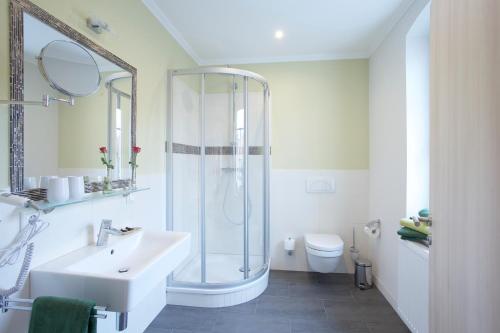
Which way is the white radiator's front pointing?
to the viewer's left

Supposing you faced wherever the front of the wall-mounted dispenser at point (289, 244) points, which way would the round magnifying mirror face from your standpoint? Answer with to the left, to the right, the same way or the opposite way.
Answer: to the left

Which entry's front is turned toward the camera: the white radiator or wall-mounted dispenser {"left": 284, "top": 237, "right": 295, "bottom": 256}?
the wall-mounted dispenser

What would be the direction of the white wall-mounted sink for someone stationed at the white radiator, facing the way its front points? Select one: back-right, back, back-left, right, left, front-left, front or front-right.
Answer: front-left

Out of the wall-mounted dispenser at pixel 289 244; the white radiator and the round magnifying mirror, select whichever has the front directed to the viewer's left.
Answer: the white radiator

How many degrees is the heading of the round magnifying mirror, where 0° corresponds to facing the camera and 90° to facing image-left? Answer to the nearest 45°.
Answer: approximately 315°

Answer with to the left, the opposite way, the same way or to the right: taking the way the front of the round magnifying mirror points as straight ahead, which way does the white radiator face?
the opposite way

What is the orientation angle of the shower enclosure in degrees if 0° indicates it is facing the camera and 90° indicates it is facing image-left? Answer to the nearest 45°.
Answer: approximately 315°

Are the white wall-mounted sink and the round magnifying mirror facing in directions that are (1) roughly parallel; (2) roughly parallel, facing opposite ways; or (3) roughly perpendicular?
roughly parallel

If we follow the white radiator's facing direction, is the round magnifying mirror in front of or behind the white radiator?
in front

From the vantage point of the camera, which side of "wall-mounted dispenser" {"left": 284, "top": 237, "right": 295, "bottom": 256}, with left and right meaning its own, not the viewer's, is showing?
front

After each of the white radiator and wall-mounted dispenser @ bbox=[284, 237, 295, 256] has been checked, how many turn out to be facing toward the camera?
1

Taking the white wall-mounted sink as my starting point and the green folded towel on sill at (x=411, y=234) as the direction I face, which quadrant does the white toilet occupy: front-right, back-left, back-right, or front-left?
front-left

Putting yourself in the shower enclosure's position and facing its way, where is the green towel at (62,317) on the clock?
The green towel is roughly at 2 o'clock from the shower enclosure.

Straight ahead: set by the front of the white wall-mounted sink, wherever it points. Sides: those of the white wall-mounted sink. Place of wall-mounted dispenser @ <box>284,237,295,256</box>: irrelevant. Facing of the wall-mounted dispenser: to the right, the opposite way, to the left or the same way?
to the right

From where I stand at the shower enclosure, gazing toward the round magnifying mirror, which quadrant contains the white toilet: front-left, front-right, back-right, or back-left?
back-left

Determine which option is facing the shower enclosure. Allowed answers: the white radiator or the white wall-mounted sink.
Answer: the white radiator

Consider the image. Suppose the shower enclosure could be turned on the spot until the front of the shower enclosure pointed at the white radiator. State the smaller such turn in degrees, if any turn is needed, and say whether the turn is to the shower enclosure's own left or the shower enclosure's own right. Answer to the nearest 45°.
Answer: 0° — it already faces it
